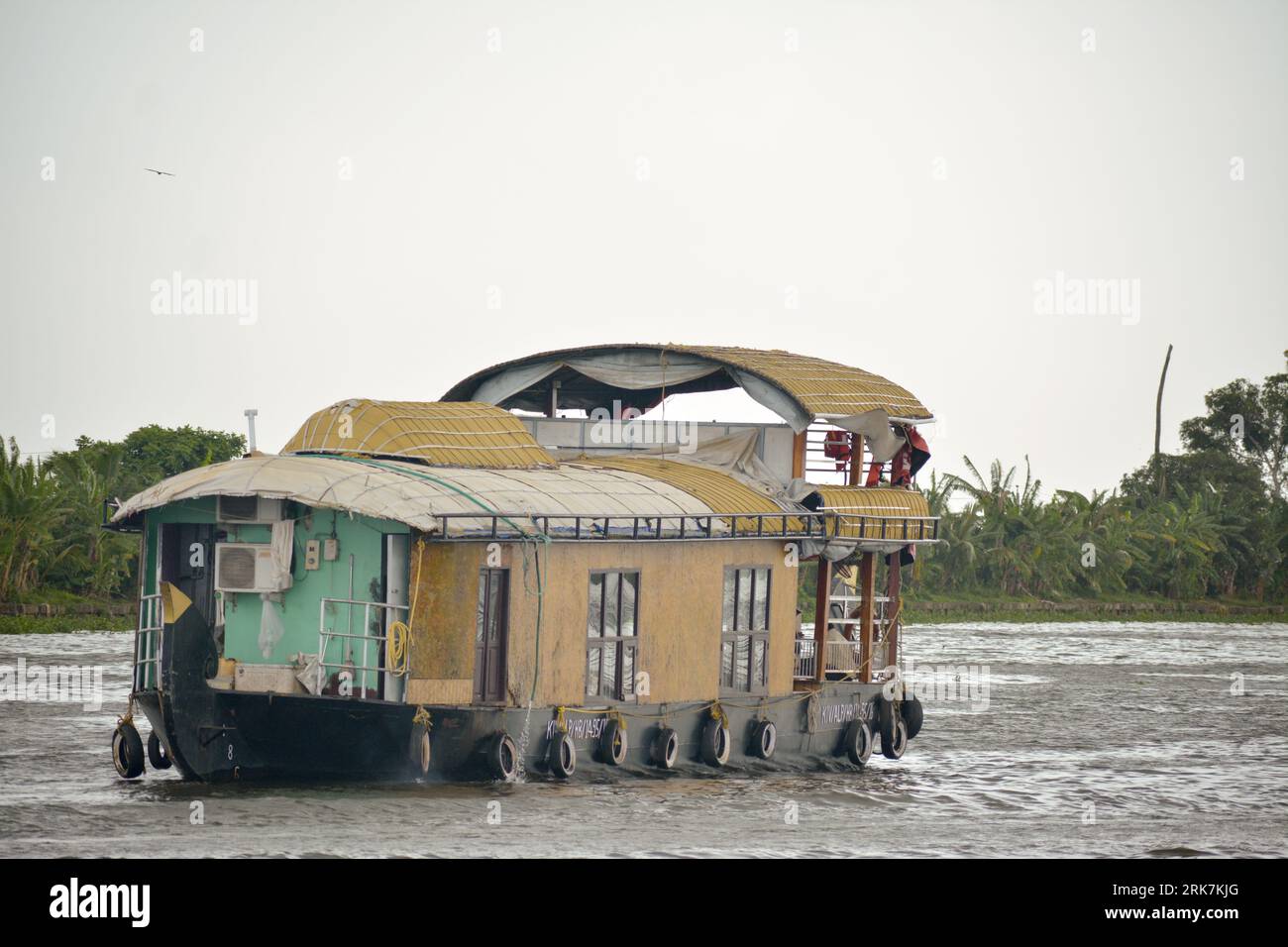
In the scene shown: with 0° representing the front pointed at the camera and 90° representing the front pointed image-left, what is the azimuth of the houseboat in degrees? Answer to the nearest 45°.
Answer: approximately 225°
